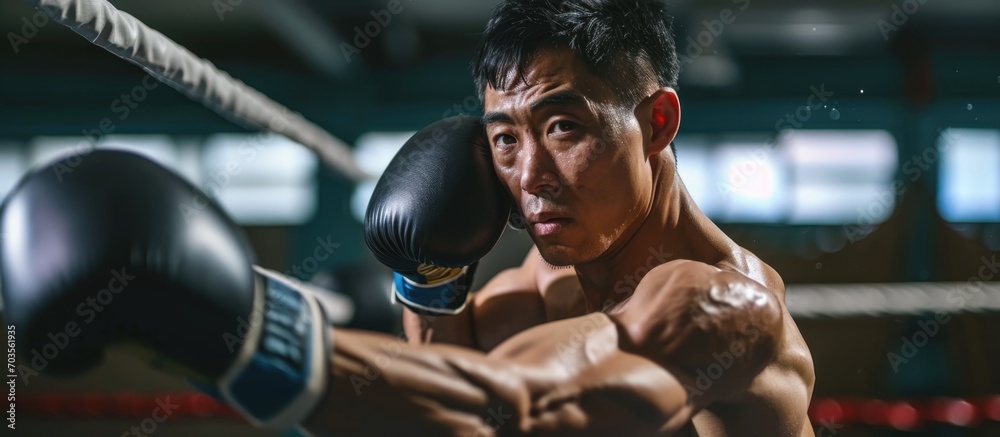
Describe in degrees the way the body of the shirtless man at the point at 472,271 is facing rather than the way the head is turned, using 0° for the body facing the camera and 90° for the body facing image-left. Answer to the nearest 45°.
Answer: approximately 45°
